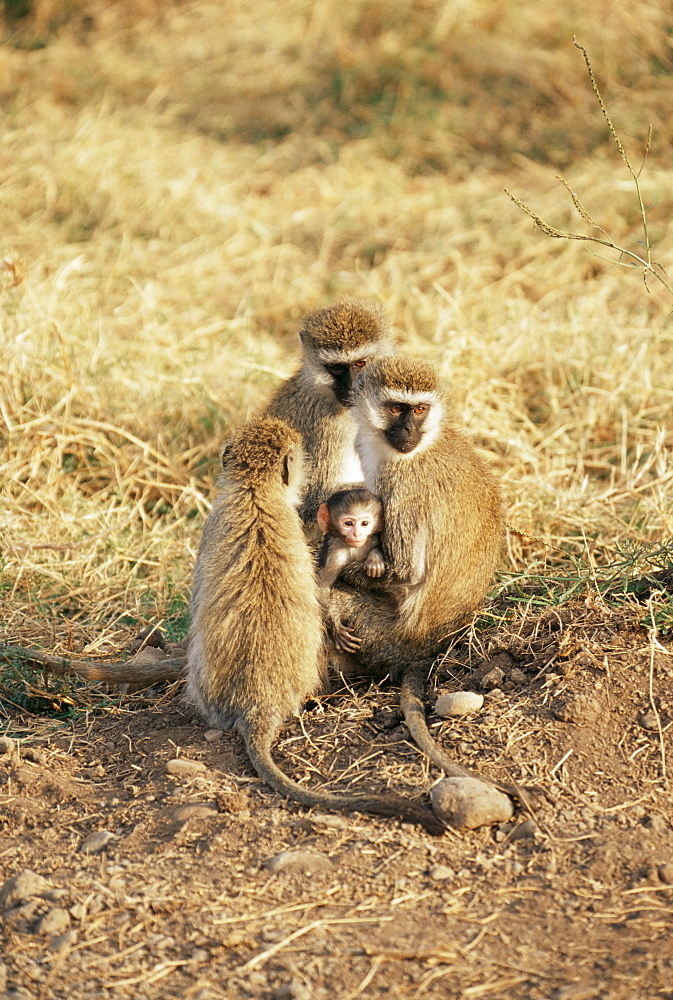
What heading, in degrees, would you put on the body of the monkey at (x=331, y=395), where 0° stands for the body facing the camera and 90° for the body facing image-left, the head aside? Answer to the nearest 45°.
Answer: approximately 315°

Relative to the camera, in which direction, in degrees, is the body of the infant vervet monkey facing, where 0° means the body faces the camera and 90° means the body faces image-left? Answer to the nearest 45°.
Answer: approximately 315°

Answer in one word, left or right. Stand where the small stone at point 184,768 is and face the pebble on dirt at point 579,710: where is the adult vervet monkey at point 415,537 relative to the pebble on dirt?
left

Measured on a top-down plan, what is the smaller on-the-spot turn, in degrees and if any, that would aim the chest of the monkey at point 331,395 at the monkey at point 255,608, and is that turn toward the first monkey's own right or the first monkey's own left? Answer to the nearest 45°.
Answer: approximately 45° to the first monkey's own right
